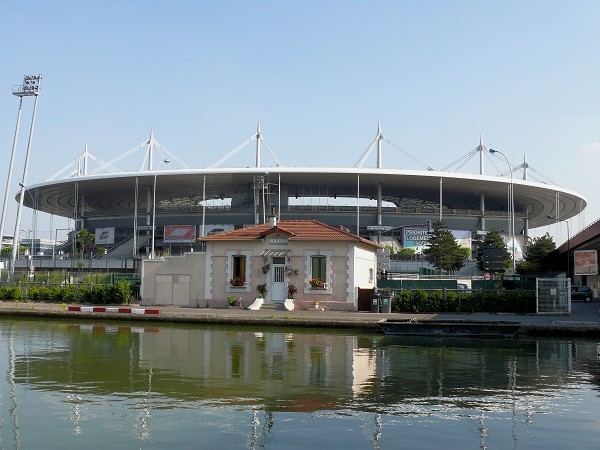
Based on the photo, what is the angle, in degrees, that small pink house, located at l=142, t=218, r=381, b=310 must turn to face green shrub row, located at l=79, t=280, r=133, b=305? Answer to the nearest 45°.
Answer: approximately 90° to its right

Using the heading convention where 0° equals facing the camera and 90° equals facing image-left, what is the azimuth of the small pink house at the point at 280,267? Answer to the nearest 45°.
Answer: approximately 0°

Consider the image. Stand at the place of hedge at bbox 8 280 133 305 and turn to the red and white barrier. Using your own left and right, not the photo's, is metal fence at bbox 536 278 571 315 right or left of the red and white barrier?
left

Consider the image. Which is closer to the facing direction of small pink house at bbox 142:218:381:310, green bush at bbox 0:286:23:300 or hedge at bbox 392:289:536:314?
the hedge

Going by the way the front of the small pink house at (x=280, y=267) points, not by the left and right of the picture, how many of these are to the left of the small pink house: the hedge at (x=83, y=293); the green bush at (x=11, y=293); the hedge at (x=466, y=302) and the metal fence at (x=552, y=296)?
2

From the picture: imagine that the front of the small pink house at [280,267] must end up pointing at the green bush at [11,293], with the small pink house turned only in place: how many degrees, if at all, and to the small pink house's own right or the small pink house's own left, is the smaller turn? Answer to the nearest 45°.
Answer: approximately 135° to the small pink house's own right

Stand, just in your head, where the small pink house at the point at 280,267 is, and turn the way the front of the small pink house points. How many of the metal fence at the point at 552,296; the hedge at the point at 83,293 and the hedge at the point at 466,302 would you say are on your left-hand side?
2

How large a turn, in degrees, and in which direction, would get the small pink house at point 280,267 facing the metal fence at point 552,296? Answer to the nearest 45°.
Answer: approximately 90° to its left

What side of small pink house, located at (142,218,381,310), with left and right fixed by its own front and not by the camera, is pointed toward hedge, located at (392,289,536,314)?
left

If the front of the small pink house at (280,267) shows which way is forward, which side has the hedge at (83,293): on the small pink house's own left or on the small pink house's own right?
on the small pink house's own right

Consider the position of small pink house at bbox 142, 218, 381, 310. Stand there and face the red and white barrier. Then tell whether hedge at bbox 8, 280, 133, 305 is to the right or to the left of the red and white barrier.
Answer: right

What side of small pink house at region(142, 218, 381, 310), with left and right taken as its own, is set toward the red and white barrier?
right
